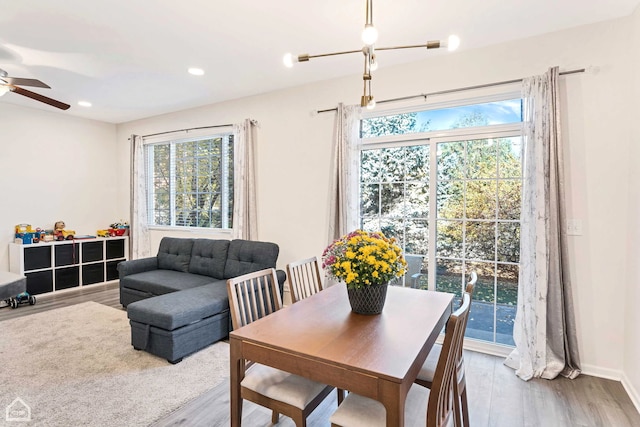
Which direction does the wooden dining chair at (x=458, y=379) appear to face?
to the viewer's left

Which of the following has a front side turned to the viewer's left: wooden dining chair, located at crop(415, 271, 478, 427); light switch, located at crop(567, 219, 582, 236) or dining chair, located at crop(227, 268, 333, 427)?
the wooden dining chair

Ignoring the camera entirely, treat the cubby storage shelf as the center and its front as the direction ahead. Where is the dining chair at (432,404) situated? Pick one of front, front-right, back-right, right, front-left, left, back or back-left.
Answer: front-right

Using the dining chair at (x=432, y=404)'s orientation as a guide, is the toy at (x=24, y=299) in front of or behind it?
in front

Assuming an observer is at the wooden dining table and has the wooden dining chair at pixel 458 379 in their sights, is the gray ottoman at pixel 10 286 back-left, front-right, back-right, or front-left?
back-left

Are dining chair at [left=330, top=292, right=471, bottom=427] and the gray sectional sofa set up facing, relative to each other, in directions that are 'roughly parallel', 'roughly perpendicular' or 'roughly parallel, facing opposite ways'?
roughly perpendicular

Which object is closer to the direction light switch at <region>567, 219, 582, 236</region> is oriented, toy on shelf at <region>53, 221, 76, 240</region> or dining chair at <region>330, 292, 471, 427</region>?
the dining chair

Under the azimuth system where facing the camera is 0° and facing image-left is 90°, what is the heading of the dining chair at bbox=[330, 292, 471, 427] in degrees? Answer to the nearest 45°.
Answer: approximately 90°

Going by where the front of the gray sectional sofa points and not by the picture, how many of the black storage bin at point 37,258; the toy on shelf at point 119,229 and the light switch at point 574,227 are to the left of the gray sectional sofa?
1

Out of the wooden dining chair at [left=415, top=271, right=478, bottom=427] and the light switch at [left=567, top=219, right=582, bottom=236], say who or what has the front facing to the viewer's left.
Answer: the wooden dining chair

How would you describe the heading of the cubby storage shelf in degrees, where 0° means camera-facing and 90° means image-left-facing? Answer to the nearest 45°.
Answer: approximately 315°

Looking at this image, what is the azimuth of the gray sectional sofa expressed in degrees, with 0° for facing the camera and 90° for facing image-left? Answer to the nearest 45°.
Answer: approximately 45°
